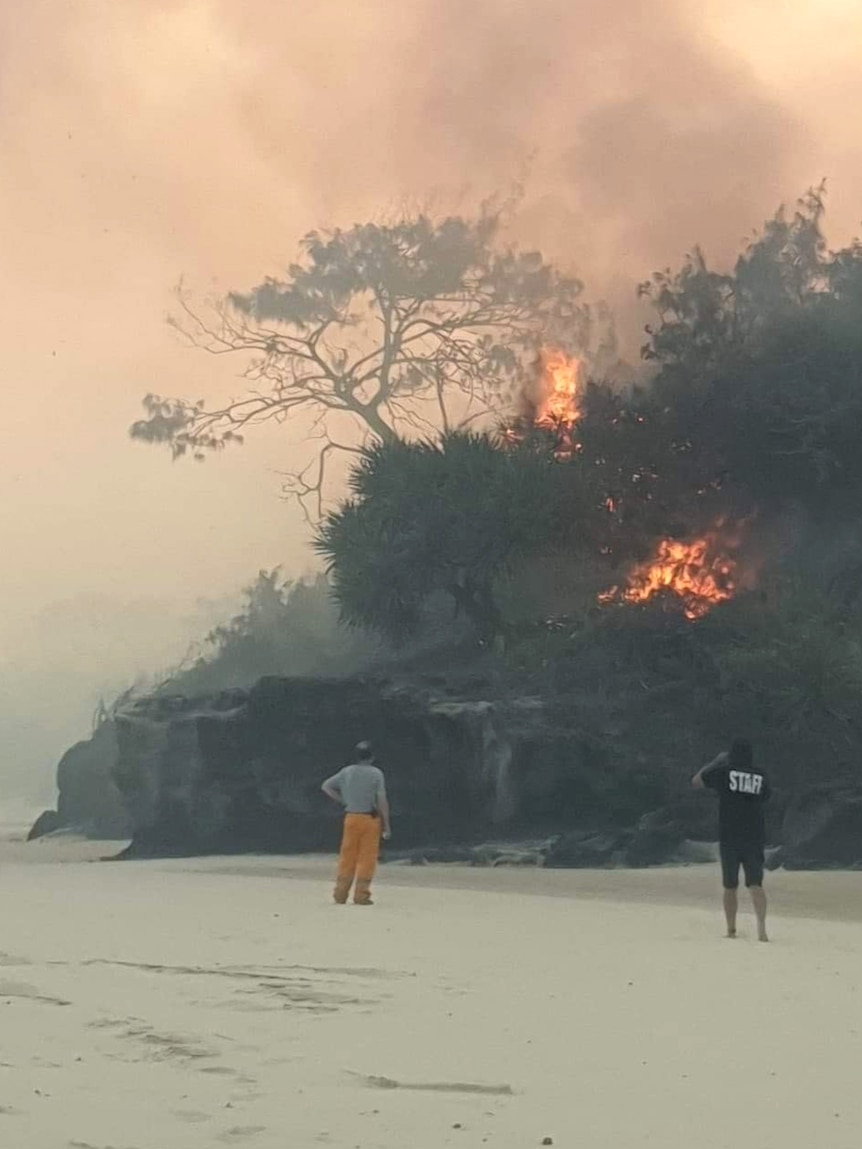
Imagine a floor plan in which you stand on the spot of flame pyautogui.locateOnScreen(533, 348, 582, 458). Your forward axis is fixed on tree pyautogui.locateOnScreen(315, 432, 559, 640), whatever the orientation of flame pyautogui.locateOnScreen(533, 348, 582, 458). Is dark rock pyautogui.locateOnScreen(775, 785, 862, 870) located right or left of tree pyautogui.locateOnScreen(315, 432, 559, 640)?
left

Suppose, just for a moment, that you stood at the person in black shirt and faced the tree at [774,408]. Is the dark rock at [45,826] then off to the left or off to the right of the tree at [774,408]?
left

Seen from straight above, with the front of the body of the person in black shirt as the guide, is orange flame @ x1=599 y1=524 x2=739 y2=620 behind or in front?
in front

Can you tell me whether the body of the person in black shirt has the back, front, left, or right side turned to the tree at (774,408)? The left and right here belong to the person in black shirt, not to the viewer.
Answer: front

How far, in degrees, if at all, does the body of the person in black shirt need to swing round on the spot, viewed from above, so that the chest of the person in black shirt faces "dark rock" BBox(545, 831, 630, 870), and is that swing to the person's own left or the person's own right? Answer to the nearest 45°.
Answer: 0° — they already face it

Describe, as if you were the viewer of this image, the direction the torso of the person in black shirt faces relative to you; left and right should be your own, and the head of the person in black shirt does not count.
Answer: facing away from the viewer

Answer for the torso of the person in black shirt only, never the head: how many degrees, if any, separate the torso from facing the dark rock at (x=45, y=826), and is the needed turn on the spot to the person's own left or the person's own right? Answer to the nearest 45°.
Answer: approximately 45° to the person's own left

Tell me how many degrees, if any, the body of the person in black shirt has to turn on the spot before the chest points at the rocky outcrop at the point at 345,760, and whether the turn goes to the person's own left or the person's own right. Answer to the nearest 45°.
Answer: approximately 45° to the person's own left

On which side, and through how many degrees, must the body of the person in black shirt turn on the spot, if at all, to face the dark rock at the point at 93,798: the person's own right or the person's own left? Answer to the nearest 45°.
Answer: approximately 45° to the person's own left

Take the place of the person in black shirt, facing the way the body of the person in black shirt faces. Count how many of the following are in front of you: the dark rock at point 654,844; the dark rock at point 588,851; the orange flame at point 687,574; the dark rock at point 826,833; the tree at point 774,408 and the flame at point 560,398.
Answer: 6

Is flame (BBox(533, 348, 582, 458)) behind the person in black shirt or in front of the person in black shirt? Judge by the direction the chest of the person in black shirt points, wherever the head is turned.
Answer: in front

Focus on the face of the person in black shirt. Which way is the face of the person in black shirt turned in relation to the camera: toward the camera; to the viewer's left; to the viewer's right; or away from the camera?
away from the camera

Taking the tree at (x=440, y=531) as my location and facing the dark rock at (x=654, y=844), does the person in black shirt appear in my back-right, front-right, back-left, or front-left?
front-right

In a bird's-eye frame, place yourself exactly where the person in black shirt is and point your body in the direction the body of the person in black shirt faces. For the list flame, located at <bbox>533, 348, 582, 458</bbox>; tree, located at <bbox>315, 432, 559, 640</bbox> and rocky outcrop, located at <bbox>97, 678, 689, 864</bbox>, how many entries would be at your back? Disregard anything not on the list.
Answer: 0

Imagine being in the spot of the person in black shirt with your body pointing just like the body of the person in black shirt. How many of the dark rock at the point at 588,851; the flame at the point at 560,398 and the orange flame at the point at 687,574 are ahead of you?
3
